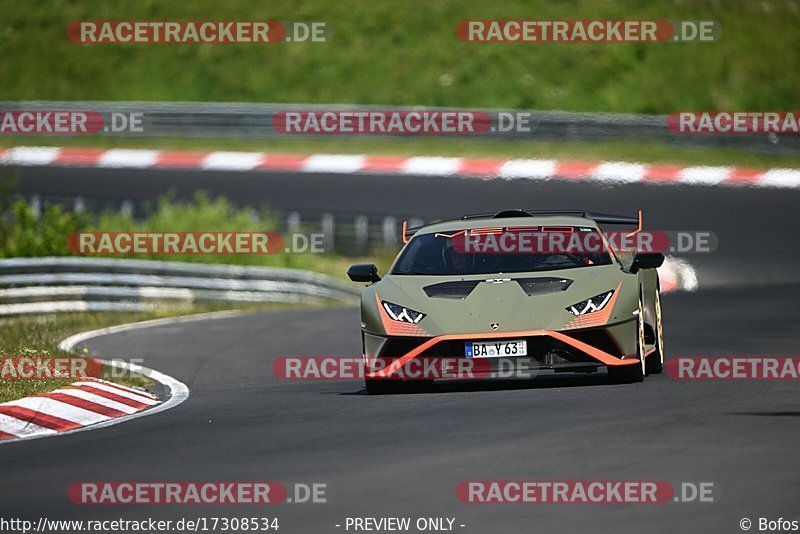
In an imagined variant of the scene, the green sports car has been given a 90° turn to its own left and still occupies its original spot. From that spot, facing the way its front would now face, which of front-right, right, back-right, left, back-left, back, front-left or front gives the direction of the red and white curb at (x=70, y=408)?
back

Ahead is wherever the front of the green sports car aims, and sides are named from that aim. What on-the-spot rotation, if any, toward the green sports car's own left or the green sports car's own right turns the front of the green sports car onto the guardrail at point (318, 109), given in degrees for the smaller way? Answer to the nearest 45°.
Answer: approximately 180°

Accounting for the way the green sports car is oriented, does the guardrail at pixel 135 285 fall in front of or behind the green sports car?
behind

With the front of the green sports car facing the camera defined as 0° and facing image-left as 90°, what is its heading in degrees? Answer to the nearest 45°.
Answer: approximately 0°
